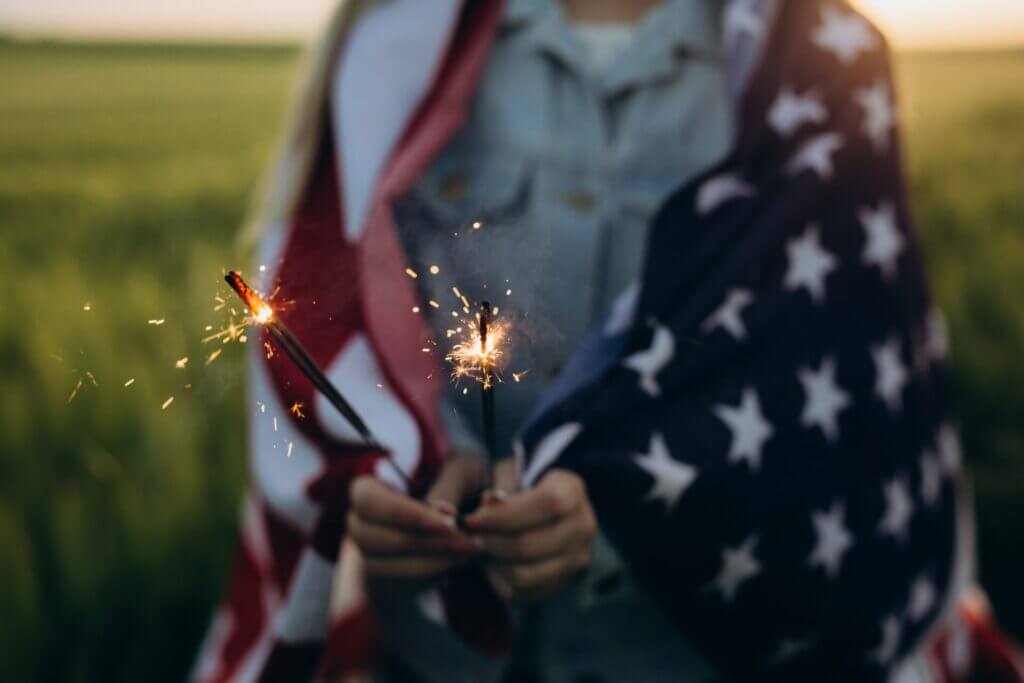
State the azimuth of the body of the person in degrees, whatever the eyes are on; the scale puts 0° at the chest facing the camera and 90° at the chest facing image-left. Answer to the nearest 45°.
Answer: approximately 0°
